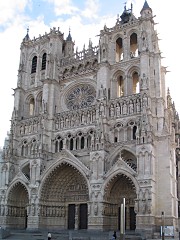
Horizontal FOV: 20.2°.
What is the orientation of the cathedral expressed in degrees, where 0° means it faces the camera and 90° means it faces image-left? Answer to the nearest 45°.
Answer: approximately 45°
